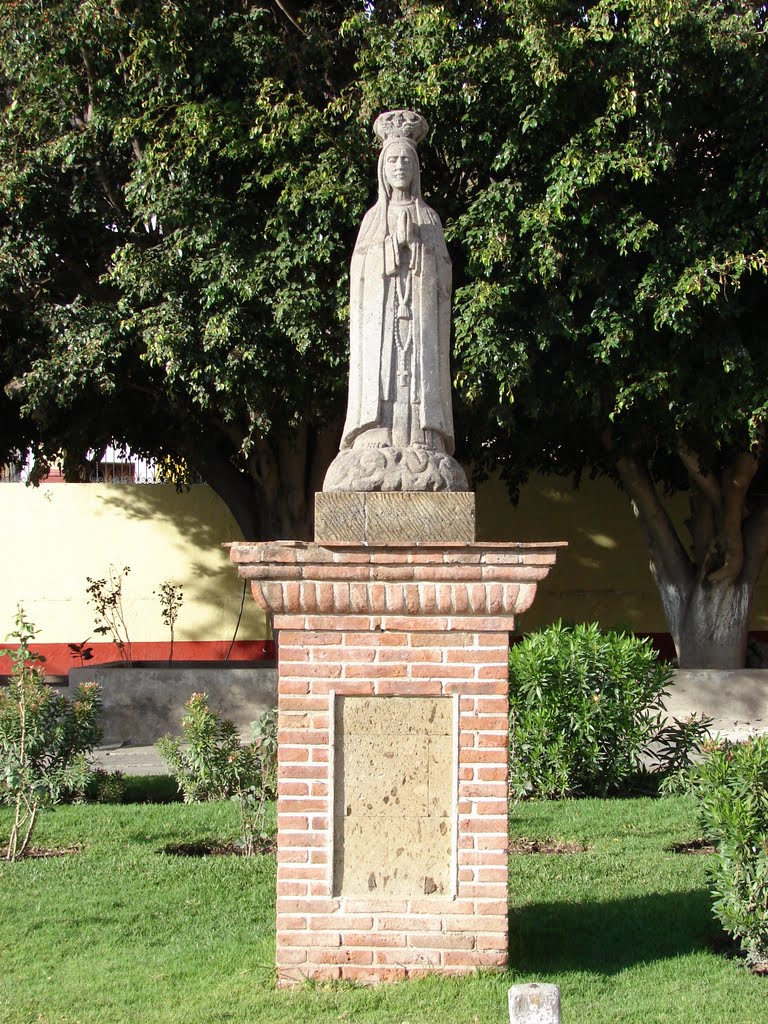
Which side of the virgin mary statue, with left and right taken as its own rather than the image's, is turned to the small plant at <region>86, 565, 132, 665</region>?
back

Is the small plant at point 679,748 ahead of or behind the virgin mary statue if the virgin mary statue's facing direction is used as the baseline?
behind

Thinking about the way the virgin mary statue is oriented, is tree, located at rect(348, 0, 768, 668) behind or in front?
behind

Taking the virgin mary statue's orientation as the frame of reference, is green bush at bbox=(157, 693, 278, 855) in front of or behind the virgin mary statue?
behind

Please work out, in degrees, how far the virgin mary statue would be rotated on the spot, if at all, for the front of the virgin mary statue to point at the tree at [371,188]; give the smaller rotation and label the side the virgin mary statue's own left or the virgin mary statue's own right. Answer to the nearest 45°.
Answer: approximately 180°

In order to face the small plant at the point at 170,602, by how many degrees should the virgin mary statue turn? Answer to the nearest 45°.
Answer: approximately 180°

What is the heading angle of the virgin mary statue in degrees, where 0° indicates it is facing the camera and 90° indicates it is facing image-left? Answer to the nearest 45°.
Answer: approximately 0°
